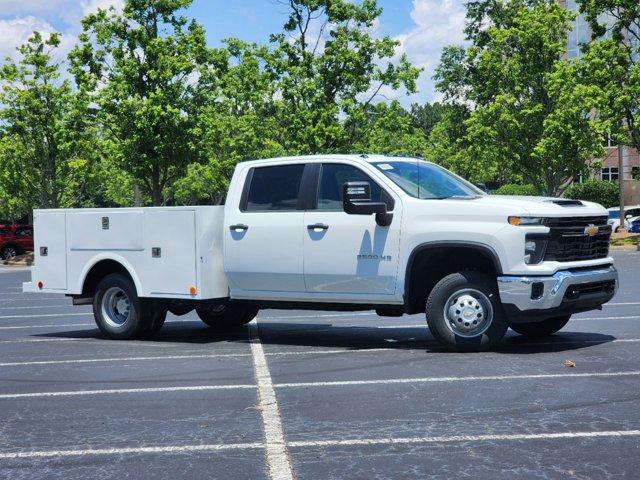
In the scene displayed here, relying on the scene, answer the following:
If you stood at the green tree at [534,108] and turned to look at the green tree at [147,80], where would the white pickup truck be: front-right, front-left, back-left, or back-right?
front-left

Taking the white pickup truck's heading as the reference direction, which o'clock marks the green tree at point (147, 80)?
The green tree is roughly at 7 o'clock from the white pickup truck.

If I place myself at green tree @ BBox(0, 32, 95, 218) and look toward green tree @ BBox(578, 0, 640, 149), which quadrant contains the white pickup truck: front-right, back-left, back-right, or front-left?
front-right

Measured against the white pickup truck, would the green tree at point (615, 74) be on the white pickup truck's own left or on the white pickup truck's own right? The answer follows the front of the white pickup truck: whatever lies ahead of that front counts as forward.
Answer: on the white pickup truck's own left

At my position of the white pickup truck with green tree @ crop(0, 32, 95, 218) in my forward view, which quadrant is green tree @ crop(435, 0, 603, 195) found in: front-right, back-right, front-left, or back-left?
front-right

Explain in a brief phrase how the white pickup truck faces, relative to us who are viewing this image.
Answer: facing the viewer and to the right of the viewer

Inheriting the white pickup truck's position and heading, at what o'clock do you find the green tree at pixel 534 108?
The green tree is roughly at 8 o'clock from the white pickup truck.

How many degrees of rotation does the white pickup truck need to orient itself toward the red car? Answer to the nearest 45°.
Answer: approximately 180°

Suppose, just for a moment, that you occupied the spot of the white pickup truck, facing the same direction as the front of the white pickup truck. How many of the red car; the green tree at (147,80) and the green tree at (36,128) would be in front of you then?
0

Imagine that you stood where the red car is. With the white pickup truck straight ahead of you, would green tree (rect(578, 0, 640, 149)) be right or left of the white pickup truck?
left

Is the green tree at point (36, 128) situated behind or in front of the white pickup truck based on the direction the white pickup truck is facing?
behind

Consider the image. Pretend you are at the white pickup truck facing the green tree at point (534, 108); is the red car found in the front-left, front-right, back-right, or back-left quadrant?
front-left

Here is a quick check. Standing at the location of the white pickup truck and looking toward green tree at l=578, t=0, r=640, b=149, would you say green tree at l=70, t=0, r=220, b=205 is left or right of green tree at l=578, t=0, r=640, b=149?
left
